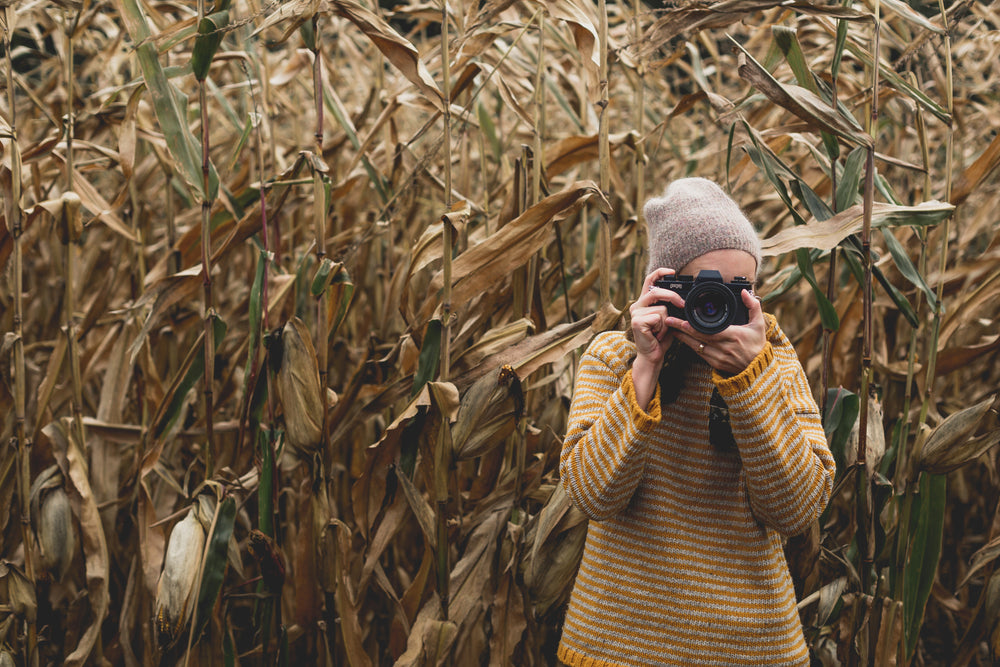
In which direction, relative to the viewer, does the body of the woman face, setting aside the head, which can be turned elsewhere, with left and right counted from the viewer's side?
facing the viewer

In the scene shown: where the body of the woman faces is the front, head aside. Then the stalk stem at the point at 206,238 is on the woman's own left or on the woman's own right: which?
on the woman's own right

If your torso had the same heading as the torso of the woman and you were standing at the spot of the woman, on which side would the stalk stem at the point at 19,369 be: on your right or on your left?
on your right

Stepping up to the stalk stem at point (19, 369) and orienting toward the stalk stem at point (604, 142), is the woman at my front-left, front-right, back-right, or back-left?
front-right

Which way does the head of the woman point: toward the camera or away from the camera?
toward the camera
